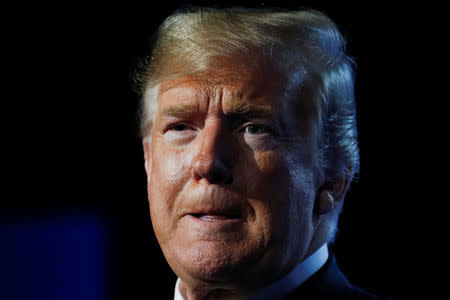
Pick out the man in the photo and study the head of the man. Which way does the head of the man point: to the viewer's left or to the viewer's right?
to the viewer's left

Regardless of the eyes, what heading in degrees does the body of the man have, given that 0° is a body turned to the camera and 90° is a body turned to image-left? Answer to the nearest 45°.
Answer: approximately 45°
